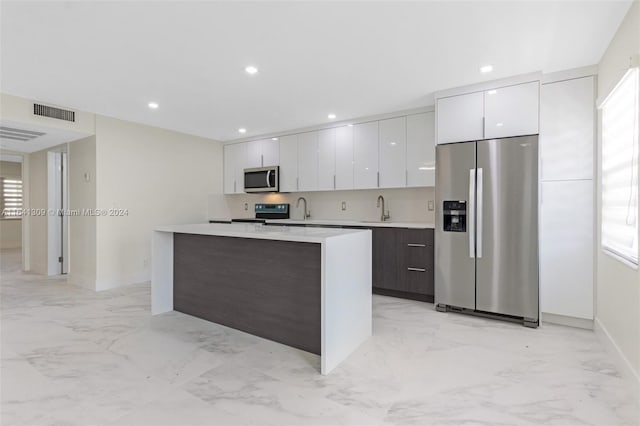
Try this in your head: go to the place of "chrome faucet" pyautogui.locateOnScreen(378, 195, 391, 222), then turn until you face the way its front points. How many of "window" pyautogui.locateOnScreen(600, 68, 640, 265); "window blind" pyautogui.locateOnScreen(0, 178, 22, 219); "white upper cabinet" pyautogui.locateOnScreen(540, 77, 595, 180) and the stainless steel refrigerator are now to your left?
3

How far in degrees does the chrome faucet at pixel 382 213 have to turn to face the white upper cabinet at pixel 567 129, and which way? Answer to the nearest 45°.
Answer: approximately 90° to its left

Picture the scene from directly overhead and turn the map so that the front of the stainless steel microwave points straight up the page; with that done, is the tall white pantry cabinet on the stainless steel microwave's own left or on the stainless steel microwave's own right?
on the stainless steel microwave's own left

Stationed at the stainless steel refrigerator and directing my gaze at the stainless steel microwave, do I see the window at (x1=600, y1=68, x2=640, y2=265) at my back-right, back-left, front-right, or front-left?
back-left

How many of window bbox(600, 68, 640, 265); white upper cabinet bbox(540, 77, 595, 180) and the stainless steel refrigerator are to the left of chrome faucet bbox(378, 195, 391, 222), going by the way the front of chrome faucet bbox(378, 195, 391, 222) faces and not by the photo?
3

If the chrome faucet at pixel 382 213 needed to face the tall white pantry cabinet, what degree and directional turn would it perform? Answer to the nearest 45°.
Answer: approximately 90° to its left

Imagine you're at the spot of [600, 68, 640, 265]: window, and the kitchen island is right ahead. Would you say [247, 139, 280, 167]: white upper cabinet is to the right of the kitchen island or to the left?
right

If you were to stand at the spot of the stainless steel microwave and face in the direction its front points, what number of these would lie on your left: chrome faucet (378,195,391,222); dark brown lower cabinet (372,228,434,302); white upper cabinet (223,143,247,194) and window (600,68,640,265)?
3

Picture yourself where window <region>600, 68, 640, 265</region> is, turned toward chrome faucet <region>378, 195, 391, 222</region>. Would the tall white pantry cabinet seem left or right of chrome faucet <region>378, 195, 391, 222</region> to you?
right

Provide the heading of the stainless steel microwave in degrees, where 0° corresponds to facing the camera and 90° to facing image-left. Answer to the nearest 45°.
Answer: approximately 45°

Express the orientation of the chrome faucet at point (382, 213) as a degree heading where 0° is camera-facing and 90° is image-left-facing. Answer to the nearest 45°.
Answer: approximately 45°
